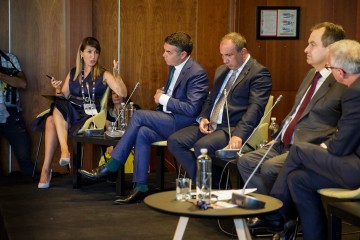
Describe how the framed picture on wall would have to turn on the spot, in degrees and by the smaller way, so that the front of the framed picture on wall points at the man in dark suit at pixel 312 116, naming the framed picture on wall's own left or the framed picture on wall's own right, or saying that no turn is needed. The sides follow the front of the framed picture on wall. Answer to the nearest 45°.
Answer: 0° — it already faces them

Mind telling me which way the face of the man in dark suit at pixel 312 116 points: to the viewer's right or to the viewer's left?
to the viewer's left

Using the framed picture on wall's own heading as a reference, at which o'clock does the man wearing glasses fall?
The man wearing glasses is roughly at 12 o'clock from the framed picture on wall.

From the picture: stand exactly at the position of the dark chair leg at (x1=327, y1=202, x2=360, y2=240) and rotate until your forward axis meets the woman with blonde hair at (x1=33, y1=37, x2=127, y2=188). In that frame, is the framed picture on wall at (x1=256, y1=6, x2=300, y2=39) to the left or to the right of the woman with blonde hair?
right

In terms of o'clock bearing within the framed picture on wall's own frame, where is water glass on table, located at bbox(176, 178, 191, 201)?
The water glass on table is roughly at 12 o'clock from the framed picture on wall.

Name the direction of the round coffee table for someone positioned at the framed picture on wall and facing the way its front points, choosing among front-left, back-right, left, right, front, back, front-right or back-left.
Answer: front

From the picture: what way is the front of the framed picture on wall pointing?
toward the camera

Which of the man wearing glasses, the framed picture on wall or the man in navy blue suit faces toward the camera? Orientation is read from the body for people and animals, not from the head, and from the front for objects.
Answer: the framed picture on wall

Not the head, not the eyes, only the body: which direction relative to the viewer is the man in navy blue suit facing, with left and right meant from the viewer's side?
facing to the left of the viewer

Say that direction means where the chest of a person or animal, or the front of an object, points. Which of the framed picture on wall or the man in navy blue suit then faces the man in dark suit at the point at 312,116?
the framed picture on wall

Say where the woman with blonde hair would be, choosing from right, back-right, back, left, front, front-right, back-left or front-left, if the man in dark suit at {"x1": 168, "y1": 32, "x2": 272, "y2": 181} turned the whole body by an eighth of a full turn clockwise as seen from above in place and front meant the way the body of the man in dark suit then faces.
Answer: front-right

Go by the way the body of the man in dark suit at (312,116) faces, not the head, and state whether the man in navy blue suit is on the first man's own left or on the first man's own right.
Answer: on the first man's own right

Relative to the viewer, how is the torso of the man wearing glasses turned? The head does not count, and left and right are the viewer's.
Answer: facing to the left of the viewer

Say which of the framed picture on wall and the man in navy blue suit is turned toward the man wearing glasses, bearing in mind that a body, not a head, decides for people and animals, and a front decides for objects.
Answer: the framed picture on wall

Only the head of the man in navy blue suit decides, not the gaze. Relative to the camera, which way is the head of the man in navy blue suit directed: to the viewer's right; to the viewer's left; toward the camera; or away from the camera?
to the viewer's left
